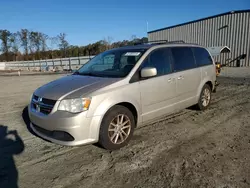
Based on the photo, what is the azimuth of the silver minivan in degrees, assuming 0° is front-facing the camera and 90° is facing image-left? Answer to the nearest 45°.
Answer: approximately 45°

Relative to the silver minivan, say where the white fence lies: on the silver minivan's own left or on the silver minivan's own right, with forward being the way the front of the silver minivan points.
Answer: on the silver minivan's own right
